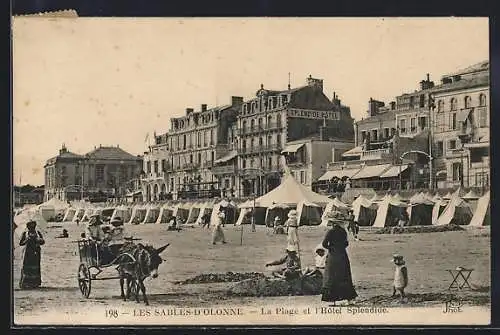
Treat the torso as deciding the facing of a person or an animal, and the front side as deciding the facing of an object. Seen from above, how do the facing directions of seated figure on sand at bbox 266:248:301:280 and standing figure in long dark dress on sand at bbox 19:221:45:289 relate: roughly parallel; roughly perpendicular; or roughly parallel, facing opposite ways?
roughly perpendicular

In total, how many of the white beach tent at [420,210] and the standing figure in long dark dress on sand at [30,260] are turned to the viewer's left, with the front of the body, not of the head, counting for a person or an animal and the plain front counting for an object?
0

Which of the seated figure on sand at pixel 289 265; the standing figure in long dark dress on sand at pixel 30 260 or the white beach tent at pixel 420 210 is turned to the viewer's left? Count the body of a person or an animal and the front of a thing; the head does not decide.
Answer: the seated figure on sand at pixel 289 265

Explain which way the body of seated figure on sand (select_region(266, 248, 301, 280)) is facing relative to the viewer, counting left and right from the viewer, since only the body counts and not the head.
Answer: facing to the left of the viewer

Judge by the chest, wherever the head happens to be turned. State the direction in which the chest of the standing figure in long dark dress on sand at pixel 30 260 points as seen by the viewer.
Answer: toward the camera

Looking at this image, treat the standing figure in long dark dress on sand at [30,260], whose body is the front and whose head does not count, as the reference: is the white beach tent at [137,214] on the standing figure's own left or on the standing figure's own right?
on the standing figure's own left

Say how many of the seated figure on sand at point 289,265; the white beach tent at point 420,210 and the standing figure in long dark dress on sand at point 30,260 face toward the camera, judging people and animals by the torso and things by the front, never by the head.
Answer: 2

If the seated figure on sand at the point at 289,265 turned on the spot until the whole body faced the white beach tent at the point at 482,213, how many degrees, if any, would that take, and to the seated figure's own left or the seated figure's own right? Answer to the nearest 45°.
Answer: approximately 180°

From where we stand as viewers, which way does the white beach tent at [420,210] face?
facing the viewer

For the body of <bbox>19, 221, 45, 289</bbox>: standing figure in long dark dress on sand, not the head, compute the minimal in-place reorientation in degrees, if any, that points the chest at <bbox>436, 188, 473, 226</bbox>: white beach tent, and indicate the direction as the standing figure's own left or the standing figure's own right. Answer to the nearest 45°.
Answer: approximately 90° to the standing figure's own left
